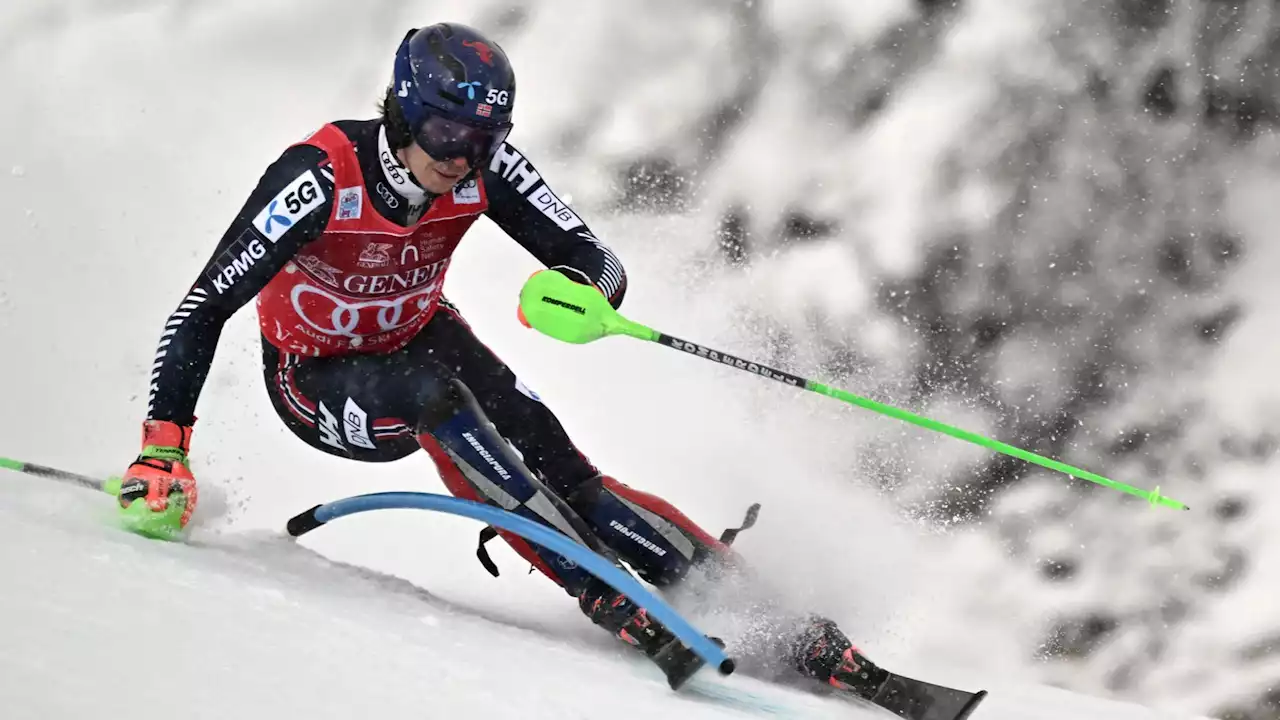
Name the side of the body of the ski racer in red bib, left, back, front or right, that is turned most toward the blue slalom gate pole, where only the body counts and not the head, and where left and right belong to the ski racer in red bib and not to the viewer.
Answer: front
